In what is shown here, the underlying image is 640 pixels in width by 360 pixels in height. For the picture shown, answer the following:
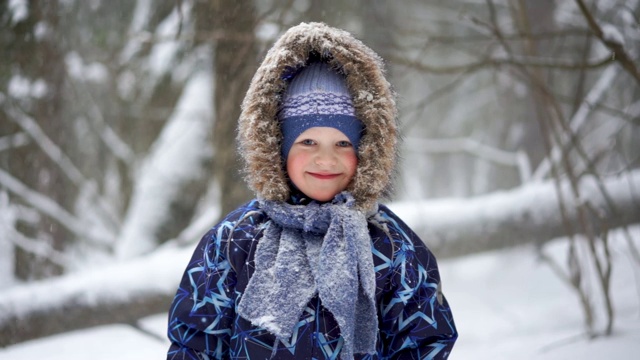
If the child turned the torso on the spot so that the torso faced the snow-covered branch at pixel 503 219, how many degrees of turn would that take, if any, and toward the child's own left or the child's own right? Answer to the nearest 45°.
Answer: approximately 135° to the child's own left

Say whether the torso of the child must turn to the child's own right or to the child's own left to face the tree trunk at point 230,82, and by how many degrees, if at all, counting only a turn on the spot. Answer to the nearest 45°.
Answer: approximately 180°

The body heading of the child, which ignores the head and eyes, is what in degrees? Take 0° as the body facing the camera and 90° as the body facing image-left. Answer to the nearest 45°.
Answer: approximately 0°

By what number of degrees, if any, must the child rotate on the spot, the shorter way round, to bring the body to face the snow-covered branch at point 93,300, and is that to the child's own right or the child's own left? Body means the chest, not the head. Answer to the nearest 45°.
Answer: approximately 135° to the child's own right

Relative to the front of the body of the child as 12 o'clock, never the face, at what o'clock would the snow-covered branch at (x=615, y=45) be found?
The snow-covered branch is roughly at 8 o'clock from the child.
